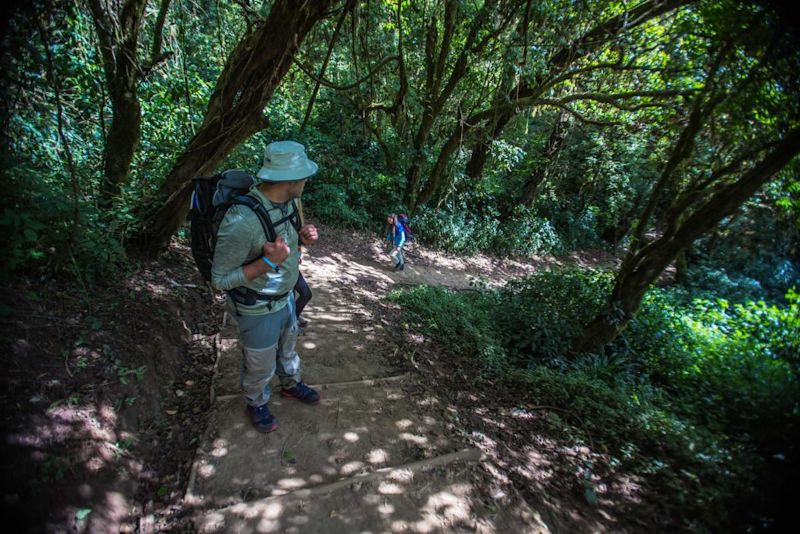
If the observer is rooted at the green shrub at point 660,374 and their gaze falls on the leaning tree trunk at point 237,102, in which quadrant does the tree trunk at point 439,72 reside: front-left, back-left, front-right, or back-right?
front-right

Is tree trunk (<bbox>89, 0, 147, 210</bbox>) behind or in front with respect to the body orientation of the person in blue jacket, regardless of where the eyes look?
in front

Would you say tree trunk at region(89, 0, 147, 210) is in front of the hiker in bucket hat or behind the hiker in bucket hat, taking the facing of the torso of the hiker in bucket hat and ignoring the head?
behind

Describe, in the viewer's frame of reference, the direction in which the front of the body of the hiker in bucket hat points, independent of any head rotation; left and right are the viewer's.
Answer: facing the viewer and to the right of the viewer

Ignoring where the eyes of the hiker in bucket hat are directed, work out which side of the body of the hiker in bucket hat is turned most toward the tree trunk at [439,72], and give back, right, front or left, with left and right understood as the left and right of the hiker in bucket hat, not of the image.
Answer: left

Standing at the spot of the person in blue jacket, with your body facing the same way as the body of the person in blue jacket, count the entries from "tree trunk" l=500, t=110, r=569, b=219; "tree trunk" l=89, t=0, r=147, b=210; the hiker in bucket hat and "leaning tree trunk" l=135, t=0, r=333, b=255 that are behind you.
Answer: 1

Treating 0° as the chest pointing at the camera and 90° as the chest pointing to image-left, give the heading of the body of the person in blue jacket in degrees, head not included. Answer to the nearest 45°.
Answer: approximately 45°

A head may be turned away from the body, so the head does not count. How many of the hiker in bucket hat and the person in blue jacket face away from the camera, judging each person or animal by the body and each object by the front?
0

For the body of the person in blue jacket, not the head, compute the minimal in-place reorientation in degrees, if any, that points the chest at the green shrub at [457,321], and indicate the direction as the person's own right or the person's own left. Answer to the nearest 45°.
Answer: approximately 45° to the person's own left
